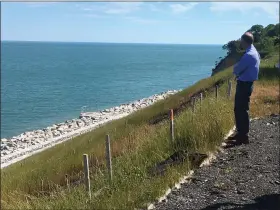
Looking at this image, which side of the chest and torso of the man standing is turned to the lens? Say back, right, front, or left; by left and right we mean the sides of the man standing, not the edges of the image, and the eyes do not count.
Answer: left
